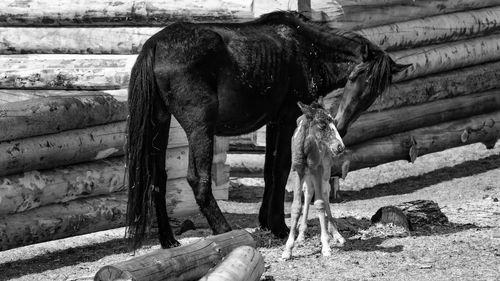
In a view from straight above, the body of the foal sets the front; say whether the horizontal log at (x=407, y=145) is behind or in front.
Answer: behind

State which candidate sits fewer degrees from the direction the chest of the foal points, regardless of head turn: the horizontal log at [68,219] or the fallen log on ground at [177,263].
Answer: the fallen log on ground

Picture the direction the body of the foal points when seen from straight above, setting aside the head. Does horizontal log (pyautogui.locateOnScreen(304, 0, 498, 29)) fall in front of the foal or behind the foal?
behind

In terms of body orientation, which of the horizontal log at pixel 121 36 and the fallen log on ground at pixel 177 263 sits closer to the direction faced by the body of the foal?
the fallen log on ground

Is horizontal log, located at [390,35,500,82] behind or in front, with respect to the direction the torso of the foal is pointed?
behind

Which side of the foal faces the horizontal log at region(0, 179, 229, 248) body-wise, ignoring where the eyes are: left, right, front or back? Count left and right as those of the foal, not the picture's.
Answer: right

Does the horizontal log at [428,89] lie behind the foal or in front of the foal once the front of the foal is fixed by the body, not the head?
behind

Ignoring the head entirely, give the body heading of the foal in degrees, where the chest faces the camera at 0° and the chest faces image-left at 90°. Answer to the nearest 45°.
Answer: approximately 0°

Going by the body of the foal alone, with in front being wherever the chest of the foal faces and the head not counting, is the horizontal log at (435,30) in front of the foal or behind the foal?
behind

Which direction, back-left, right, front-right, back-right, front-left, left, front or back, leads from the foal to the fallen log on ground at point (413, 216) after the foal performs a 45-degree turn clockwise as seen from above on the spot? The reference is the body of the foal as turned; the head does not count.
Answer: back
